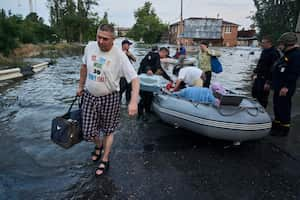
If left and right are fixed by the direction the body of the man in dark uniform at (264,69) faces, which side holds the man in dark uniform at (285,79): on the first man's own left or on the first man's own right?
on the first man's own left

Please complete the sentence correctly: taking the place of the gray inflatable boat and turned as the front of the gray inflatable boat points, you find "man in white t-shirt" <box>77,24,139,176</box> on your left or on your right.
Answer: on your right

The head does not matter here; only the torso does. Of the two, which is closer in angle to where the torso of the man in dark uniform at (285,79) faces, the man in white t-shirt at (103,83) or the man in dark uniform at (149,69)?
the man in dark uniform

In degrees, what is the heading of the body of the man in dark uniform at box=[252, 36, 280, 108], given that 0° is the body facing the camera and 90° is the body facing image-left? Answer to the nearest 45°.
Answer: approximately 45°

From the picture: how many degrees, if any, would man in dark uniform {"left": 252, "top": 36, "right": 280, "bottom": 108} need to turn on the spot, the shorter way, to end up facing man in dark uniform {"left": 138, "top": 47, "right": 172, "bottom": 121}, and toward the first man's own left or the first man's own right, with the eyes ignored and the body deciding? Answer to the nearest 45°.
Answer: approximately 45° to the first man's own right

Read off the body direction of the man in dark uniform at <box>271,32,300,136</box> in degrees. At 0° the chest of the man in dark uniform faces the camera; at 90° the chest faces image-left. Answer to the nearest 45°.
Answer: approximately 90°

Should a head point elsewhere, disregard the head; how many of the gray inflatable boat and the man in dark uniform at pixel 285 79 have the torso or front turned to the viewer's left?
1

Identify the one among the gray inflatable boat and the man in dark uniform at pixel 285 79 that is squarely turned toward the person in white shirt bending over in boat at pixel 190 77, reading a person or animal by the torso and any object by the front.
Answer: the man in dark uniform
